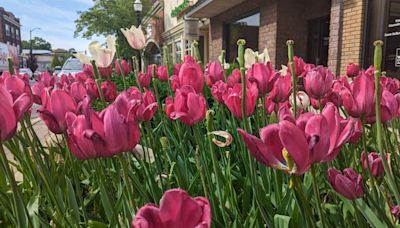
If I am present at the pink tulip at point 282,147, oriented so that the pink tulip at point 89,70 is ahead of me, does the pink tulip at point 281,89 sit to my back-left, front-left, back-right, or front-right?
front-right

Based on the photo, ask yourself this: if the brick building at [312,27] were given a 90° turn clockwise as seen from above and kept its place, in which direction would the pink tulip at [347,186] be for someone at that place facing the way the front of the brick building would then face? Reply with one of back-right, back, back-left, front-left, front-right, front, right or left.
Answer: back-left

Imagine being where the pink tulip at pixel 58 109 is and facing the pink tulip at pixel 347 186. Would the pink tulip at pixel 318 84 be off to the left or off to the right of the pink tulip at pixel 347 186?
left

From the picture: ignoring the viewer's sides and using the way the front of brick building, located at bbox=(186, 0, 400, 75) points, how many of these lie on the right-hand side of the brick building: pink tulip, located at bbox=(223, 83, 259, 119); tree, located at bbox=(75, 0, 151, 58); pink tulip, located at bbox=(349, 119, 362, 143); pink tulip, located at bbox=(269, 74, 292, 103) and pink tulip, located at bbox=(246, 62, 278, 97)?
1

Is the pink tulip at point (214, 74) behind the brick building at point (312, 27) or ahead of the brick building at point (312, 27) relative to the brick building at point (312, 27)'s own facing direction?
ahead

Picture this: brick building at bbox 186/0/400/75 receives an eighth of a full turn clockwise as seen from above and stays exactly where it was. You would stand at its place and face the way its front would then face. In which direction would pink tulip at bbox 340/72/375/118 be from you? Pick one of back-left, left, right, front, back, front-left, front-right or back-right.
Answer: left

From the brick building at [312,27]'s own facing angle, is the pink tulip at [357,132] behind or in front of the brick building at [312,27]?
in front

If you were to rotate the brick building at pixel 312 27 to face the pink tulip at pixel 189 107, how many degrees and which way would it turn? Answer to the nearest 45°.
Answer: approximately 45° to its left
